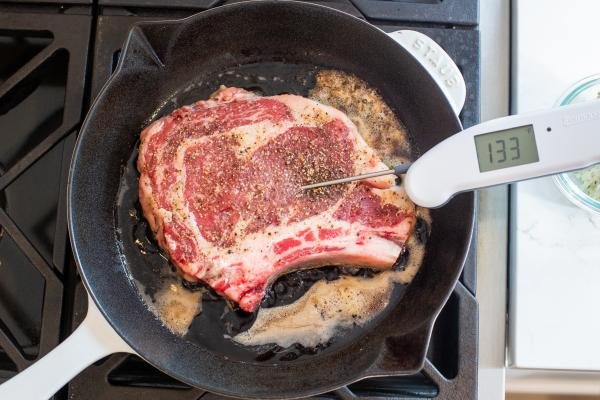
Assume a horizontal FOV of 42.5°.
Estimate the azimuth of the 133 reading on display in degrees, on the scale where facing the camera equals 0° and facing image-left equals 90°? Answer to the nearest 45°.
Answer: approximately 0°
